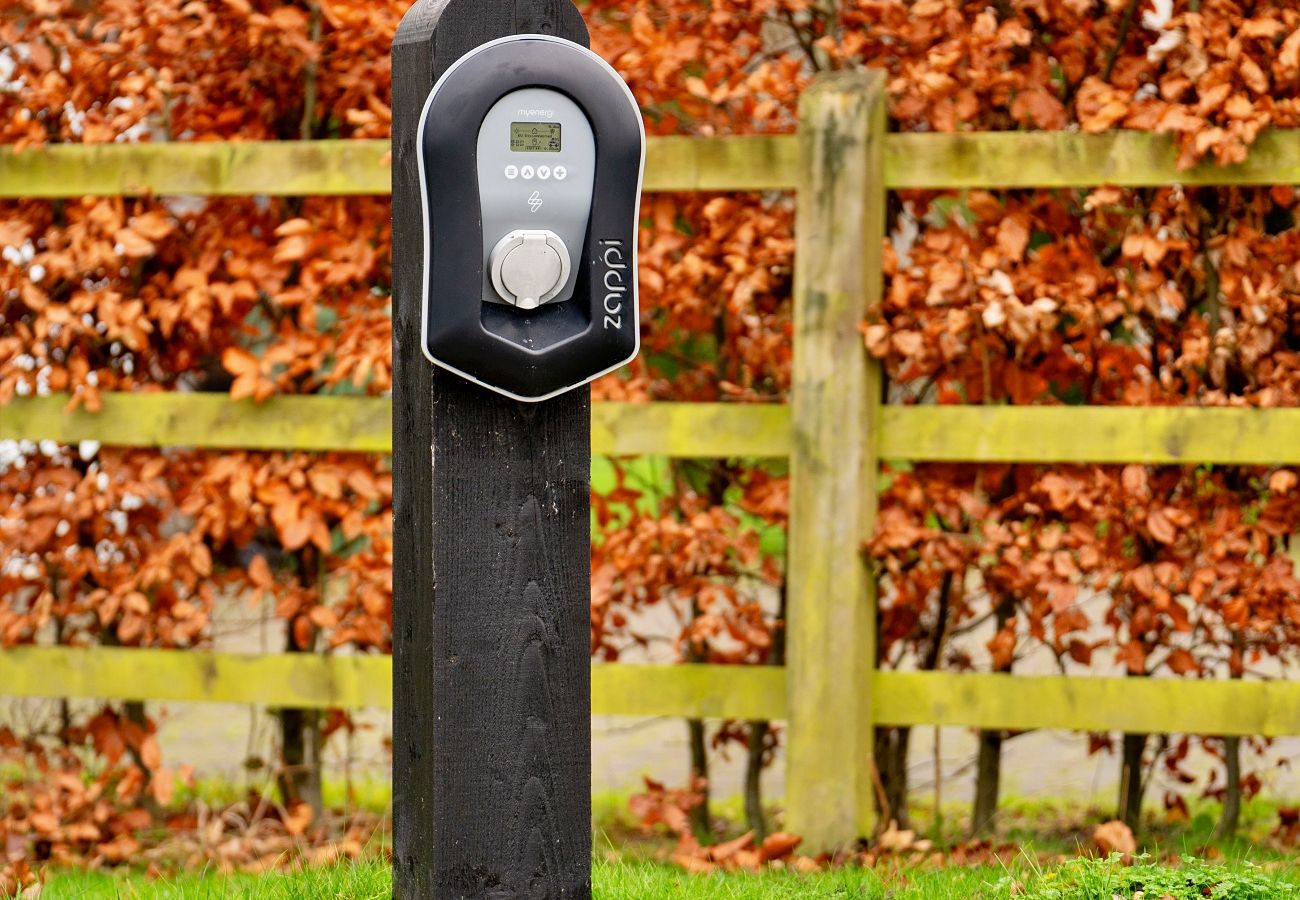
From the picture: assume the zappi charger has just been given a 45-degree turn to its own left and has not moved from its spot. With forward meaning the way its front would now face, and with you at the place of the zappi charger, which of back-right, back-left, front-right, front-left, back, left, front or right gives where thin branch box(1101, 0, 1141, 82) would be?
left

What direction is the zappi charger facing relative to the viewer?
toward the camera

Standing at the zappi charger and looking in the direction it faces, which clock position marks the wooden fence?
The wooden fence is roughly at 7 o'clock from the zappi charger.

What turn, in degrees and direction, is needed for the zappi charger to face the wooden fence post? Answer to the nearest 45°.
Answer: approximately 135° to its left
